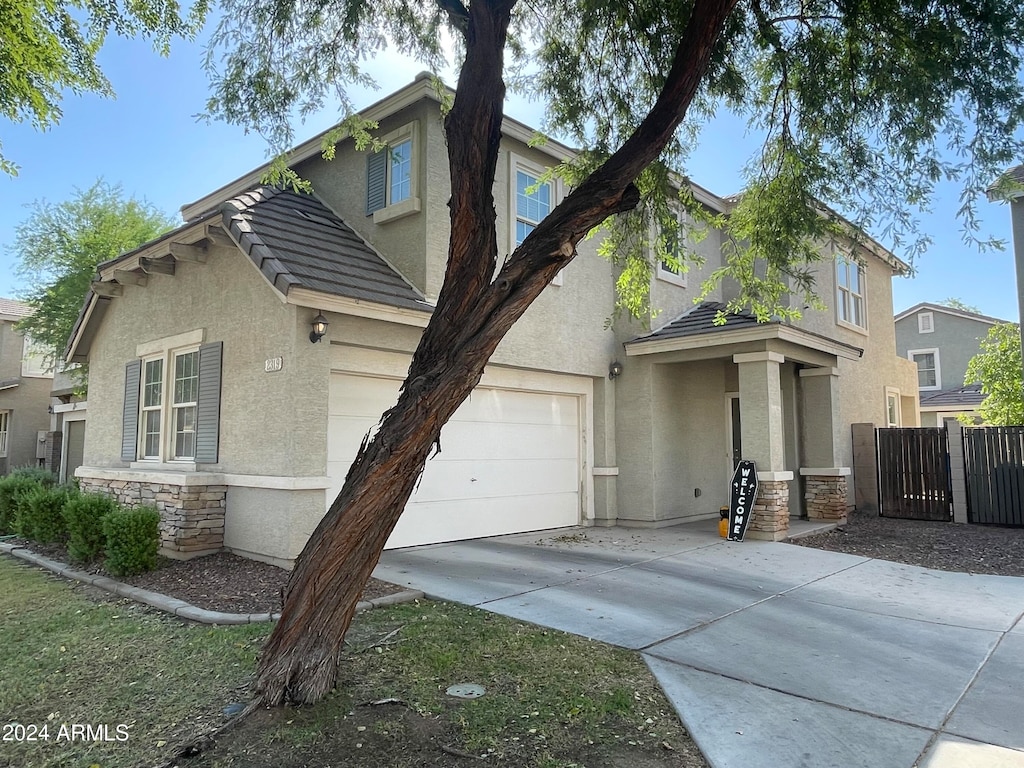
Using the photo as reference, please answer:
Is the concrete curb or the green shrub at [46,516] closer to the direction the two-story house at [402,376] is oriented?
the concrete curb

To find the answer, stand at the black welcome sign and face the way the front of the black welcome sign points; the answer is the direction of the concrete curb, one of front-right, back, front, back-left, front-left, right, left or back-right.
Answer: front-right

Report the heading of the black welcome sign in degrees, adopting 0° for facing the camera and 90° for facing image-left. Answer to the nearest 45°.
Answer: approximately 0°

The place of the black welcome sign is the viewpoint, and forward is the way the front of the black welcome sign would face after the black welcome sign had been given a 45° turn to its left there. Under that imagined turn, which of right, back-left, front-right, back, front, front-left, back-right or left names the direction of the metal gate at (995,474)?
left

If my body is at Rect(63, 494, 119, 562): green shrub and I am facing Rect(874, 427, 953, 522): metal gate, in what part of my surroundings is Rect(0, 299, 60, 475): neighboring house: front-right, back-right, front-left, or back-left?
back-left

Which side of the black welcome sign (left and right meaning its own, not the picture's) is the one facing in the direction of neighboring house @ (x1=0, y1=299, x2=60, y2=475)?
right

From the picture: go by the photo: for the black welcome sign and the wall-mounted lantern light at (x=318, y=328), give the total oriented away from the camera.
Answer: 0

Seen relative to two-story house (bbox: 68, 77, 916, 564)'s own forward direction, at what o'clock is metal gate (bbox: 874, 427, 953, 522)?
The metal gate is roughly at 10 o'clock from the two-story house.

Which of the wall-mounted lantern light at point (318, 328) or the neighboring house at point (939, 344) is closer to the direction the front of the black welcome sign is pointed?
the wall-mounted lantern light

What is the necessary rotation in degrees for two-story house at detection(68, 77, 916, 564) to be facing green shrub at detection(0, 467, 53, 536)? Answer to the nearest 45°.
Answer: approximately 135° to its right

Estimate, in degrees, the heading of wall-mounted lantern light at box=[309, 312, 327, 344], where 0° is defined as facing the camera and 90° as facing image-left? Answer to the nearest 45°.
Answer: approximately 315°
